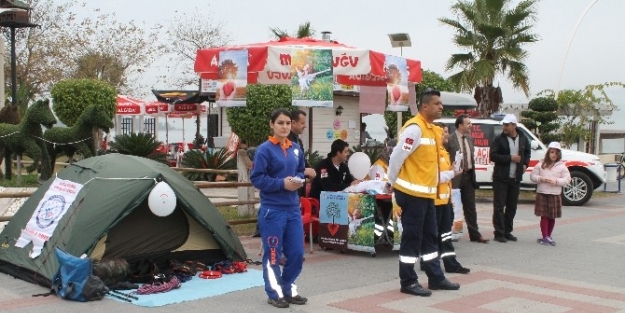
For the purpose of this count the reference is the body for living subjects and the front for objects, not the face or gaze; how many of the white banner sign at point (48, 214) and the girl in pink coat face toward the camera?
2

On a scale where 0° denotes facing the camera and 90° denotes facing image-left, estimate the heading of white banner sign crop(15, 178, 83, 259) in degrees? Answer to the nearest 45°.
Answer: approximately 0°

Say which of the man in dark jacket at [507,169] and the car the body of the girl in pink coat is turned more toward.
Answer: the man in dark jacket

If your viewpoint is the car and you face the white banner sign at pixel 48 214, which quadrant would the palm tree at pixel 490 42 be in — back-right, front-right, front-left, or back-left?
back-right

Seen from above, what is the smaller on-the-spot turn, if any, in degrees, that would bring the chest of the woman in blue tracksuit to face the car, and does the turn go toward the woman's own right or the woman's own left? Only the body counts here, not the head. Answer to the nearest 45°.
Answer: approximately 90° to the woman's own left

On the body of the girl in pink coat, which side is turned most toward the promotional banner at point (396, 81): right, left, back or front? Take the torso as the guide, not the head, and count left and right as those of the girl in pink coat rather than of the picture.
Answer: right

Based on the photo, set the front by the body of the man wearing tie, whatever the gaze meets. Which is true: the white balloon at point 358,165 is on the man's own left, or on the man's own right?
on the man's own right

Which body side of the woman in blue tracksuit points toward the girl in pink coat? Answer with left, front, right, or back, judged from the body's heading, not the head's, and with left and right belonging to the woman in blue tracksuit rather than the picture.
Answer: left

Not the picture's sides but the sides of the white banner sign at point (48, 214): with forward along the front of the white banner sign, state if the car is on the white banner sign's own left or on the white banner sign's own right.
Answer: on the white banner sign's own left

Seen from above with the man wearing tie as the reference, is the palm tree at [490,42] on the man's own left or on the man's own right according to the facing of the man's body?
on the man's own left

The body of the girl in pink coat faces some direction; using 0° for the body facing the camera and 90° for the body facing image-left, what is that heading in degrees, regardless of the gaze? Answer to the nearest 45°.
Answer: approximately 0°

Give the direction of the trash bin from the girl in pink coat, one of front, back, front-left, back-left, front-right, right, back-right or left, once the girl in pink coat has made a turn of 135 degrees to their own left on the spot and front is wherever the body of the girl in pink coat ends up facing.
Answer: front-left
